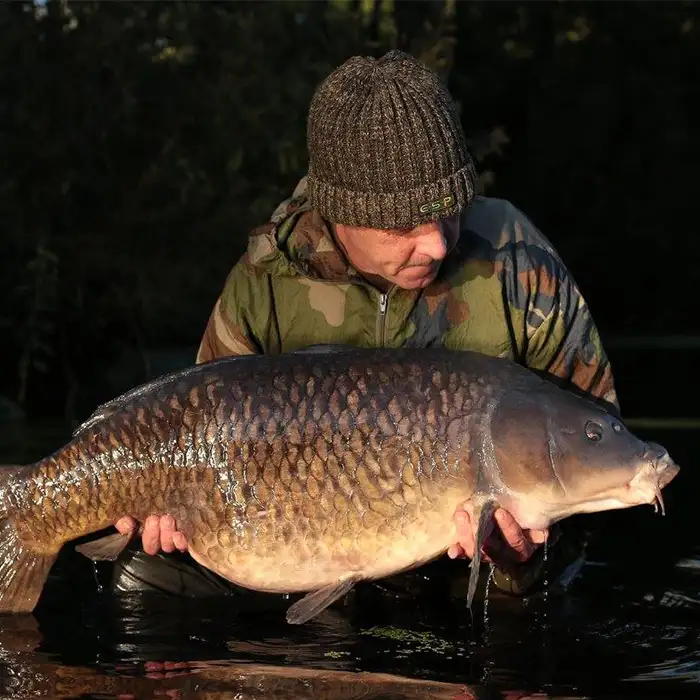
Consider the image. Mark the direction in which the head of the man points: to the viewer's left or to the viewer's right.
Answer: to the viewer's right

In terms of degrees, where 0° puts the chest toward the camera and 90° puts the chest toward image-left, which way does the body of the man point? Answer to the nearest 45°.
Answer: approximately 0°

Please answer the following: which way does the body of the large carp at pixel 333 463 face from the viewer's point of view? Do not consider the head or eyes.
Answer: to the viewer's right
